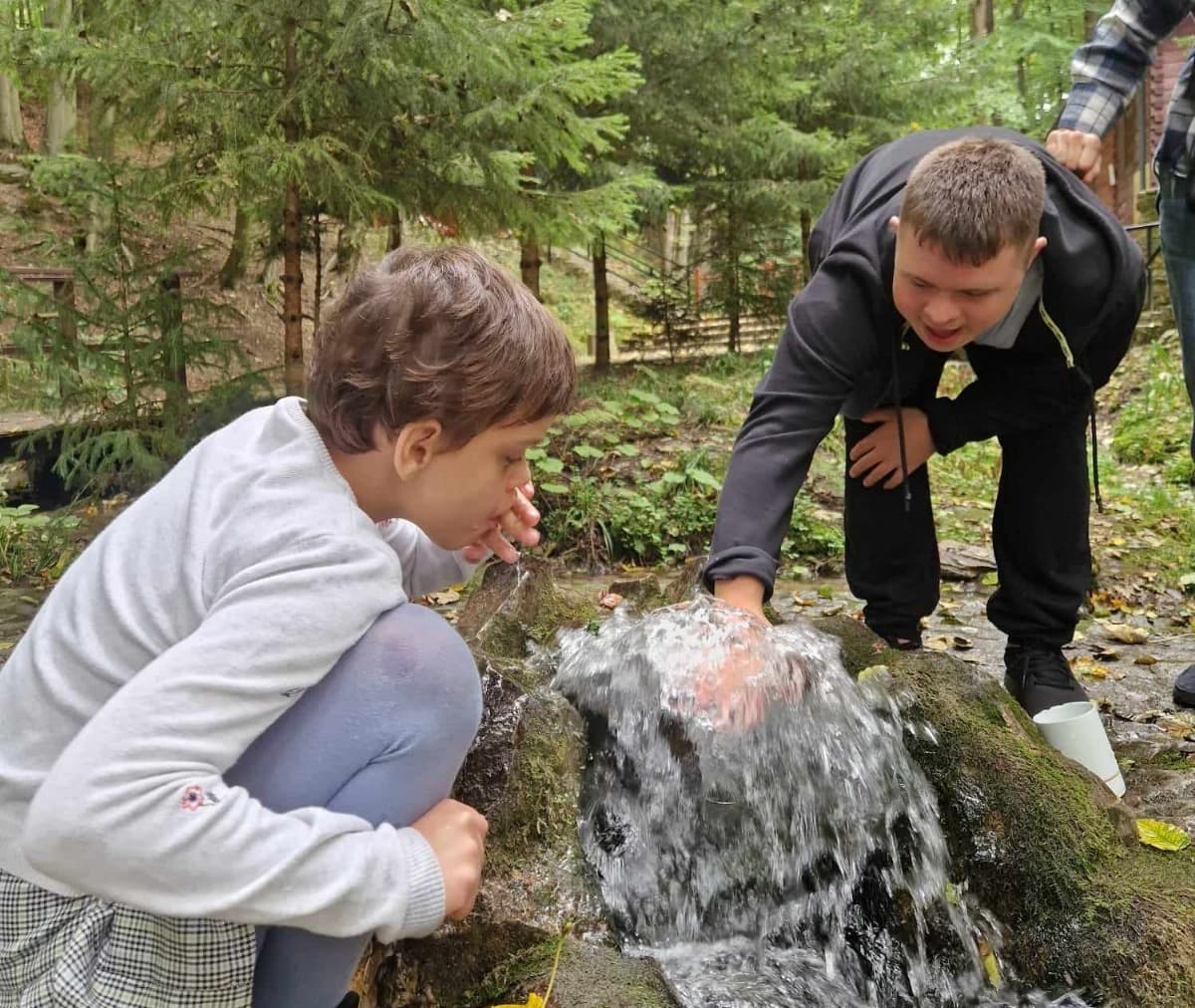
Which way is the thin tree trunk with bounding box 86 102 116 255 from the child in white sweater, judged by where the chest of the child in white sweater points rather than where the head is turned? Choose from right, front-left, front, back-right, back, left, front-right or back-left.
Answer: left

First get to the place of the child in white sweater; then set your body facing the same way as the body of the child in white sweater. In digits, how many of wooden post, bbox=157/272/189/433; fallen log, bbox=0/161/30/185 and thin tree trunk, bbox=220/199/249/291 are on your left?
3

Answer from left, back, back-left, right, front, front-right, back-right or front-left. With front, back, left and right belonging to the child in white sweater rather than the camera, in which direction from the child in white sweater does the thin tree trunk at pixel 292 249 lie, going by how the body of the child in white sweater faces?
left

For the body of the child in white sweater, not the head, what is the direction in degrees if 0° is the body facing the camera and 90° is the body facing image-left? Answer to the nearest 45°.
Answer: approximately 270°

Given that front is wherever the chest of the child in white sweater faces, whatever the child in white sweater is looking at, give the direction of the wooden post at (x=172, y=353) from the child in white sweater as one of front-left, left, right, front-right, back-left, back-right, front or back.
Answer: left

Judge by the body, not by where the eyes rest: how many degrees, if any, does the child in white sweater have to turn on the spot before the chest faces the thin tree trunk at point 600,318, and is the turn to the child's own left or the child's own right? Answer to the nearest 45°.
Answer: approximately 90° to the child's own left

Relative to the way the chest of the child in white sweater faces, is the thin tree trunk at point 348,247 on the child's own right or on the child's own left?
on the child's own left

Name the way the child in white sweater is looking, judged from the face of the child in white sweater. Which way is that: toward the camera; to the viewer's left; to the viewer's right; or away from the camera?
to the viewer's right

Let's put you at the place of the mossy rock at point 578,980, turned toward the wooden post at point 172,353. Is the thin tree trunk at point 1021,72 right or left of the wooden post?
right
